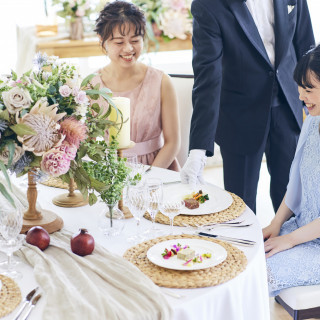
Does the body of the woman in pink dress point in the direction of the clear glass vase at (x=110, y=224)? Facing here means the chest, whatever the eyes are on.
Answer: yes

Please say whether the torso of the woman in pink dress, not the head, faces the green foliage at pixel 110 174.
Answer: yes

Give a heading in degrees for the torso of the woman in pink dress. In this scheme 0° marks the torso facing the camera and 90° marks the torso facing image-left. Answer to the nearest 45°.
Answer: approximately 0°

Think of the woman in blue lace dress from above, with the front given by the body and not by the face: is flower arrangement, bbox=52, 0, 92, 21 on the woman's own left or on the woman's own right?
on the woman's own right

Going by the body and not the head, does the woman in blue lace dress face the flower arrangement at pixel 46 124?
yes

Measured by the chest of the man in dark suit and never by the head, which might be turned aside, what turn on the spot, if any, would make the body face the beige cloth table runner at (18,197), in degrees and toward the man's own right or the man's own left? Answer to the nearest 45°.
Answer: approximately 90° to the man's own right

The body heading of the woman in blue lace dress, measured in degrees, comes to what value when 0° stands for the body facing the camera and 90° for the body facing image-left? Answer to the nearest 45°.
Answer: approximately 45°

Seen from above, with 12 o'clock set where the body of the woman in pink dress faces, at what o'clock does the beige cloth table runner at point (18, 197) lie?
The beige cloth table runner is roughly at 1 o'clock from the woman in pink dress.
